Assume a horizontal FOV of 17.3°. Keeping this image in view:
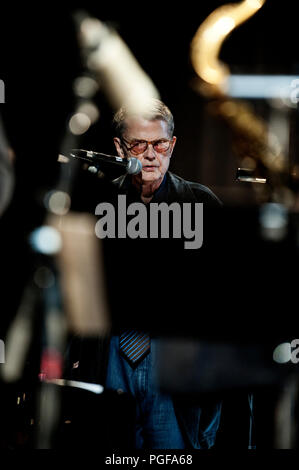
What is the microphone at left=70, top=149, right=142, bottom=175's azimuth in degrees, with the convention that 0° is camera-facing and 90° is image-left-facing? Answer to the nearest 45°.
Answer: approximately 270°

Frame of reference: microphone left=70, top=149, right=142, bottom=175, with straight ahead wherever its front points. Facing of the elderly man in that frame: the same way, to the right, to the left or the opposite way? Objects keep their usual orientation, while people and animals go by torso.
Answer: to the right

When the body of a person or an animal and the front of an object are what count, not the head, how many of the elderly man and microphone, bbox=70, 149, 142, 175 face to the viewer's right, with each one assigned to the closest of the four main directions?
1

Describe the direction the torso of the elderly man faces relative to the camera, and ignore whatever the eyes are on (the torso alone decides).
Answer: toward the camera
